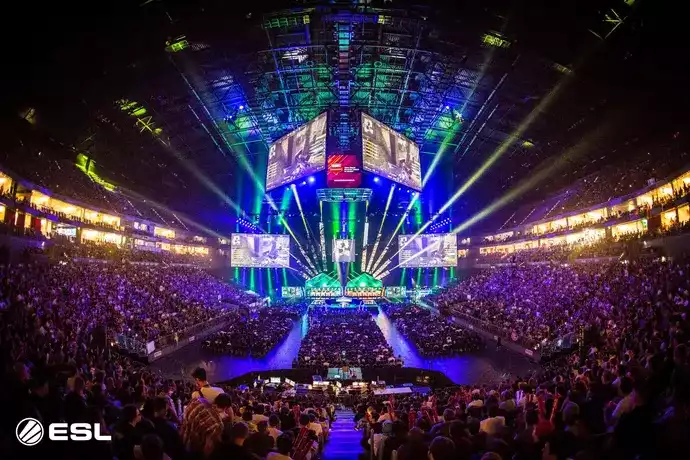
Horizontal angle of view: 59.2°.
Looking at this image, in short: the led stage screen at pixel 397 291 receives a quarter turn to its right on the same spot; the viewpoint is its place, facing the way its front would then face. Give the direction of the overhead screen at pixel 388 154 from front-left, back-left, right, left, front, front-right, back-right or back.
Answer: left

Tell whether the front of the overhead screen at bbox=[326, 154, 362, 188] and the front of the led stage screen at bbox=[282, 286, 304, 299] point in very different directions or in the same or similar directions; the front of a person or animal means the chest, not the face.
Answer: same or similar directions

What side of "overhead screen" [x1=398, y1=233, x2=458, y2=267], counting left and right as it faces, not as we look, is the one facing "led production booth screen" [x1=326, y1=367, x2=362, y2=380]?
front

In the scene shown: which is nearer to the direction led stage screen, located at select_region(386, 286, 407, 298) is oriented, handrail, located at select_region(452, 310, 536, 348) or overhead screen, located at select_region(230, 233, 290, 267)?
the handrail

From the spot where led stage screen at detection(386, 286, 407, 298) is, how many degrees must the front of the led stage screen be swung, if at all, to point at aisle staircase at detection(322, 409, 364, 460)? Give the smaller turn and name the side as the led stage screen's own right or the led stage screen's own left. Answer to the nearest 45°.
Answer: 0° — it already faces it

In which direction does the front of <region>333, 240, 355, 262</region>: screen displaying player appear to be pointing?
toward the camera

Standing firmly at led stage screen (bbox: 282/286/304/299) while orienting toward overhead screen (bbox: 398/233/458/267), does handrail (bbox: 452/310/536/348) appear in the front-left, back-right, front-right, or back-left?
front-right

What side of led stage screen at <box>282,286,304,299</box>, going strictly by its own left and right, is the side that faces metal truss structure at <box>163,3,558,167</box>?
front

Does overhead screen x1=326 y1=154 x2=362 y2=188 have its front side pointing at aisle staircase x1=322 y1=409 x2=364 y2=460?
yes

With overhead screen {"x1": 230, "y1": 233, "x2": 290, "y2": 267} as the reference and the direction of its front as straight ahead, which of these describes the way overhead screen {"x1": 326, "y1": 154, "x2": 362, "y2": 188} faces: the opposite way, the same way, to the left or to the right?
the same way

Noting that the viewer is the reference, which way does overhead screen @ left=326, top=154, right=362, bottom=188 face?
facing the viewer

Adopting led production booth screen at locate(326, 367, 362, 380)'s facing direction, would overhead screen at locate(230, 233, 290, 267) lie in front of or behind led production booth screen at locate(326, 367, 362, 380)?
behind

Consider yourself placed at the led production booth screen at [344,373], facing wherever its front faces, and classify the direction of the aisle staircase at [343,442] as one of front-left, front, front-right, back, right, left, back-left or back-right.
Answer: front

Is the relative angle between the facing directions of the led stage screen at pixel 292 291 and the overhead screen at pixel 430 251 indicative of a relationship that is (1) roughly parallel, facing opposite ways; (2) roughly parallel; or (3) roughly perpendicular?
roughly parallel

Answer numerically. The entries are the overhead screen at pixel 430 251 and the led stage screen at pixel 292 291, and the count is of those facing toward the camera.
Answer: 2

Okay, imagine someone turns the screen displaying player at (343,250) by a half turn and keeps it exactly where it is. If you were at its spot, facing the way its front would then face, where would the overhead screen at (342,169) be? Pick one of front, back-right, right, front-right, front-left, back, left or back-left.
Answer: back

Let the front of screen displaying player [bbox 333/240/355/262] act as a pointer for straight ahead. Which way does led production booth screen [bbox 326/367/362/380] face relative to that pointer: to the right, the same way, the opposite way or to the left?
the same way

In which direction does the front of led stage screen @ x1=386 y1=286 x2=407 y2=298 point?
toward the camera

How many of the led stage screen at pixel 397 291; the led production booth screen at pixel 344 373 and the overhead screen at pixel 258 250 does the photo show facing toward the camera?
3

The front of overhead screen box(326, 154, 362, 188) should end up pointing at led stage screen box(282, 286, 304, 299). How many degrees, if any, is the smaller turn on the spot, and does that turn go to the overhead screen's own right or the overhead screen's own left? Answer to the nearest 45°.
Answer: approximately 180°
